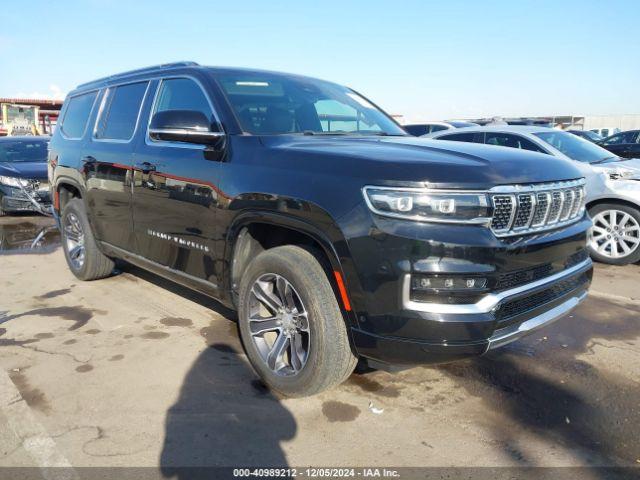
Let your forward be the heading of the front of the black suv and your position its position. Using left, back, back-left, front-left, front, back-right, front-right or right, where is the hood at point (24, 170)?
back

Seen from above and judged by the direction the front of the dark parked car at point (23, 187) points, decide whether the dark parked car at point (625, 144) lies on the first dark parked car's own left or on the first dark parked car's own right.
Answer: on the first dark parked car's own left

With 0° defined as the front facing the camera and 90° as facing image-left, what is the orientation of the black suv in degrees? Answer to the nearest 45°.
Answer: approximately 315°

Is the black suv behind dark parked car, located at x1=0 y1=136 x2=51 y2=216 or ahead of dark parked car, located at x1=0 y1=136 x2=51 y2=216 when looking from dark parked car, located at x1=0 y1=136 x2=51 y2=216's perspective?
ahead

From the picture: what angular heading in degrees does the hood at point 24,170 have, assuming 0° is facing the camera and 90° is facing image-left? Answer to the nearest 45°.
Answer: approximately 315°

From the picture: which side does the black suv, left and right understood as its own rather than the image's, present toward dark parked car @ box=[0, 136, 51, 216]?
back

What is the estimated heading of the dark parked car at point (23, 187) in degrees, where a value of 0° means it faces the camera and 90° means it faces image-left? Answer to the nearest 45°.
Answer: approximately 0°

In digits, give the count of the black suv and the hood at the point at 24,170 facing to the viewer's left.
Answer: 0
